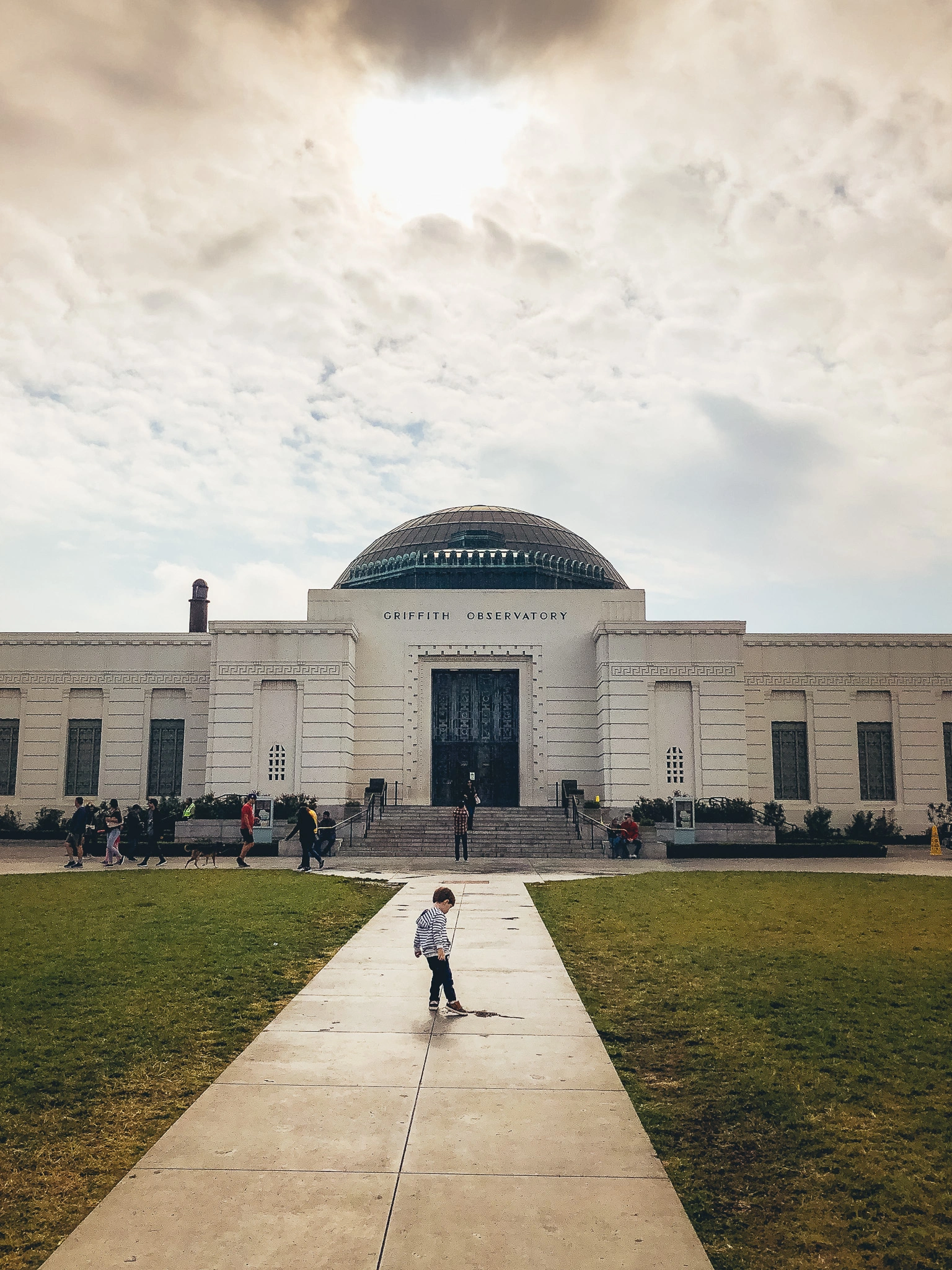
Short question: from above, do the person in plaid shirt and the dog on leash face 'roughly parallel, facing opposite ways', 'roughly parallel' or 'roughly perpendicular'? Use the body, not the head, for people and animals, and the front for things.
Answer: roughly perpendicular

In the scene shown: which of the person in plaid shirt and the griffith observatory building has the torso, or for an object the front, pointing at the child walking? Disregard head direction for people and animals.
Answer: the griffith observatory building

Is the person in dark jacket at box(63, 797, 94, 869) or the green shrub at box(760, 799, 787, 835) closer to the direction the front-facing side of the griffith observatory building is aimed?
the person in dark jacket

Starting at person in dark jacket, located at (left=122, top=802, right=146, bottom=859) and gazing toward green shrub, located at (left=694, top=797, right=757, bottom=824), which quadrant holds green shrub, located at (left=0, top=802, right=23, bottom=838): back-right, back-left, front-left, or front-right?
back-left

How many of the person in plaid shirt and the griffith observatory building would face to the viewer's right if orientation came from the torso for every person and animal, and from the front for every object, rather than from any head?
0

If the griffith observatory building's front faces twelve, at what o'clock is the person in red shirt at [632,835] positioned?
The person in red shirt is roughly at 11 o'clock from the griffith observatory building.

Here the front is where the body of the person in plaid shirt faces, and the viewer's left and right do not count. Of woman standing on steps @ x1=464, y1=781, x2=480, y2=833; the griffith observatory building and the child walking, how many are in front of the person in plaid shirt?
2

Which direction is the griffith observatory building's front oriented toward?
toward the camera

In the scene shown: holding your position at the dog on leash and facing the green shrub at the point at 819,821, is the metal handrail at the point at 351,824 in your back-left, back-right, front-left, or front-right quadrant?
front-left

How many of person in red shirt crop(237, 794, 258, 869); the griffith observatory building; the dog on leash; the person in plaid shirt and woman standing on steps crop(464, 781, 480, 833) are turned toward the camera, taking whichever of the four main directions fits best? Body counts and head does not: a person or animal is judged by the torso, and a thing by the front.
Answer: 2

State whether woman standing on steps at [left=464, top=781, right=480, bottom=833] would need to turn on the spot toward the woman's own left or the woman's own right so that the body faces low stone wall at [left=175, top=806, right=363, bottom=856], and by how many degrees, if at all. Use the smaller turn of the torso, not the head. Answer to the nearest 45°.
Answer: approximately 90° to the woman's own right
